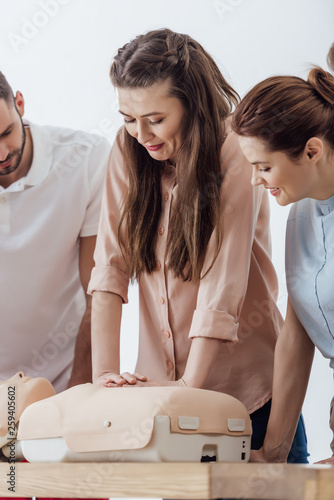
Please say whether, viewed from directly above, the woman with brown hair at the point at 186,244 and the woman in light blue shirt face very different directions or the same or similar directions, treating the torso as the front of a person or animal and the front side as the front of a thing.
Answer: same or similar directions

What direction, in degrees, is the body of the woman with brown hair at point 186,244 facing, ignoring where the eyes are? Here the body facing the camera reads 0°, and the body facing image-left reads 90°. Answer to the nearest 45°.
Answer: approximately 45°

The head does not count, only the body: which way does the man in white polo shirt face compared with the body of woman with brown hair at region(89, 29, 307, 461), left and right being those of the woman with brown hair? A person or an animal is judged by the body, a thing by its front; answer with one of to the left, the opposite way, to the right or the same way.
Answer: the same way

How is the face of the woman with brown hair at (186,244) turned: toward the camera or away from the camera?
toward the camera

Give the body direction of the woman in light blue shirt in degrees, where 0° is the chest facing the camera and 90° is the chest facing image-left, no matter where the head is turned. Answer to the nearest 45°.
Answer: approximately 45°

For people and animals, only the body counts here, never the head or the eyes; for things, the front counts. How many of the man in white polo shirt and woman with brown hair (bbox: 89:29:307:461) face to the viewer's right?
0

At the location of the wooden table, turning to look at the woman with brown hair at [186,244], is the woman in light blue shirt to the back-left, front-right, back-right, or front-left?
front-right

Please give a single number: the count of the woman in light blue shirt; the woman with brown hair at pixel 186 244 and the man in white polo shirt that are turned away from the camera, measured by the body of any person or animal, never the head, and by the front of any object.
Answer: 0
